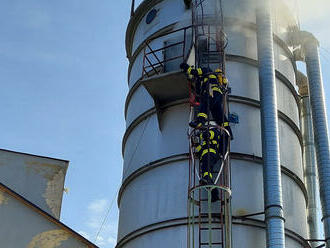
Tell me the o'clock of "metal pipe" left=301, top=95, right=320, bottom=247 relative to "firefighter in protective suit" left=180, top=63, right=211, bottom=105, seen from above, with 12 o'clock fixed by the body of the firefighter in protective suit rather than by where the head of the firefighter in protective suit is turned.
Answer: The metal pipe is roughly at 1 o'clock from the firefighter in protective suit.

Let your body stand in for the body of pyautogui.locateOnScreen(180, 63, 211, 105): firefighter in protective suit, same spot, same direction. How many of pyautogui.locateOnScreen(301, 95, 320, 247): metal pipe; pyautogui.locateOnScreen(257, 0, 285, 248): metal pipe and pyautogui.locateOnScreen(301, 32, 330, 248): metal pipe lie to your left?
0

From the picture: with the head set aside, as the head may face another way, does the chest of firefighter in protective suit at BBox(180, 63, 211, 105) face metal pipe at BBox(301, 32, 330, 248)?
no

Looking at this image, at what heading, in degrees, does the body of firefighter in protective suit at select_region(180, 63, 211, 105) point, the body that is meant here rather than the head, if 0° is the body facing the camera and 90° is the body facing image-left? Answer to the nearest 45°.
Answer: approximately 180°
